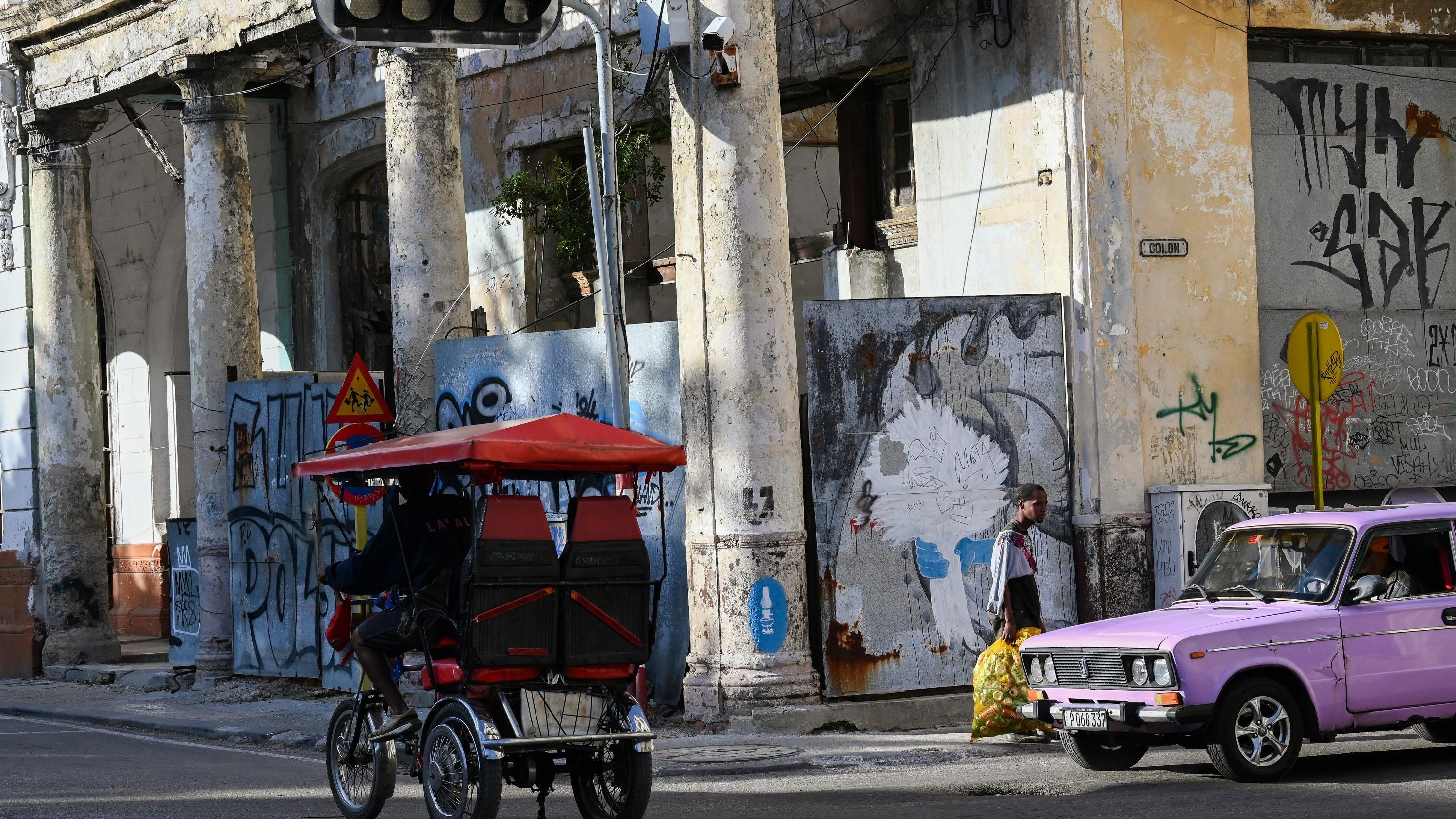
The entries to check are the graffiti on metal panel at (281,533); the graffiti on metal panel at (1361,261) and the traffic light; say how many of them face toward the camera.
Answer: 3

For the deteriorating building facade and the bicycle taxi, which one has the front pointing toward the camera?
the deteriorating building facade

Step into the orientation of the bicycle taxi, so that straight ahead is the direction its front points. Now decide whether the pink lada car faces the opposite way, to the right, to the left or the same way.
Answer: to the left

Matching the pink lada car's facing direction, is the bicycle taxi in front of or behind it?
in front

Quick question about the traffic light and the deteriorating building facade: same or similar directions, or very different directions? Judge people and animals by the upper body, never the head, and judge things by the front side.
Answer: same or similar directions

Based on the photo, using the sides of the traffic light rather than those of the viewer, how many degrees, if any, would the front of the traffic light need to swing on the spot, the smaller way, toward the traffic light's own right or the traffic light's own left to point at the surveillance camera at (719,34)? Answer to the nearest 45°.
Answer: approximately 135° to the traffic light's own left

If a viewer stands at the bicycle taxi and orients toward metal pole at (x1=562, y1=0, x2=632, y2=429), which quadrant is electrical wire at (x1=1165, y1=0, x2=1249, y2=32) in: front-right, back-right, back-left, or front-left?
front-right

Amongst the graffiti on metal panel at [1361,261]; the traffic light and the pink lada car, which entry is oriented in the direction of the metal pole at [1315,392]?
the graffiti on metal panel

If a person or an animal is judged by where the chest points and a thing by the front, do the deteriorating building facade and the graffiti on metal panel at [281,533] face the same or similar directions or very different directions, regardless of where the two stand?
same or similar directions

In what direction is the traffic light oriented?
toward the camera

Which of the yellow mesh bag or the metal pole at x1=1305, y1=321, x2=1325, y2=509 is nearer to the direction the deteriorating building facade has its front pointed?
the yellow mesh bag

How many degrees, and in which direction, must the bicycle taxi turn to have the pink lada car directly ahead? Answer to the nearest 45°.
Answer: approximately 135° to its right

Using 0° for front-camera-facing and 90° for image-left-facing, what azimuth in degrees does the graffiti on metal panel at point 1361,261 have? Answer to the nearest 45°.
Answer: approximately 0°

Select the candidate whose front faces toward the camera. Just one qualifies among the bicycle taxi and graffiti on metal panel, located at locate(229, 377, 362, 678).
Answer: the graffiti on metal panel

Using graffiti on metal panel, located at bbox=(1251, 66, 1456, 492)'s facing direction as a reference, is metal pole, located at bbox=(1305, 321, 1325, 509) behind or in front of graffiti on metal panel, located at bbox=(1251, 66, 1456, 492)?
in front

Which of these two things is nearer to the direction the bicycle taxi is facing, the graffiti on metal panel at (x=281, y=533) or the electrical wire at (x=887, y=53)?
the graffiti on metal panel
